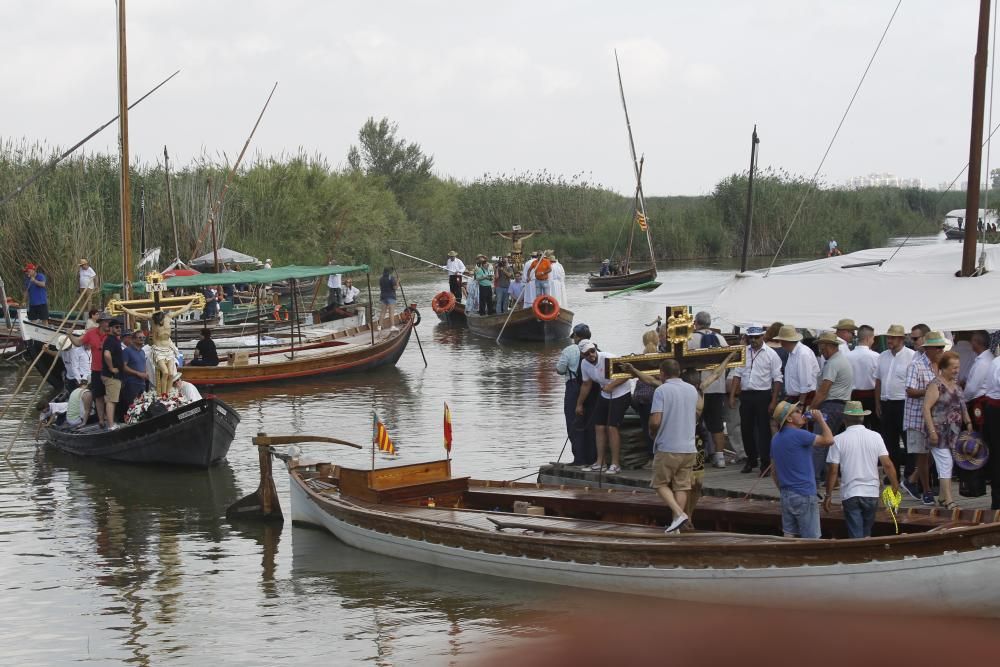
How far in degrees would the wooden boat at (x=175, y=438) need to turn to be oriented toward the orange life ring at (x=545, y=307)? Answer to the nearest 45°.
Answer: approximately 90° to its left

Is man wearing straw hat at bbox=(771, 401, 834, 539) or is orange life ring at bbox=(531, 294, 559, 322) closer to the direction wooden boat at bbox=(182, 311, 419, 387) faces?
the orange life ring

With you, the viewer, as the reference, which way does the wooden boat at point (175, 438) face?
facing the viewer and to the right of the viewer

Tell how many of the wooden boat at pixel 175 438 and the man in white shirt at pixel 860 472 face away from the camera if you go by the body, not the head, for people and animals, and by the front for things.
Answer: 1

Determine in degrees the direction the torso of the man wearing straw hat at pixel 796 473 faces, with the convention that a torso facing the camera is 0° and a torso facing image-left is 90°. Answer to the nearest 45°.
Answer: approximately 225°

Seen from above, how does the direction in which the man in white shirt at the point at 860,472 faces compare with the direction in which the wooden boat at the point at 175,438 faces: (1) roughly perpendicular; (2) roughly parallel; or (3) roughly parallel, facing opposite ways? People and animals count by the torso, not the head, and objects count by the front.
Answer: roughly perpendicular

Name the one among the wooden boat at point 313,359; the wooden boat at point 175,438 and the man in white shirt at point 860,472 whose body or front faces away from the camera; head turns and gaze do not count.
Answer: the man in white shirt

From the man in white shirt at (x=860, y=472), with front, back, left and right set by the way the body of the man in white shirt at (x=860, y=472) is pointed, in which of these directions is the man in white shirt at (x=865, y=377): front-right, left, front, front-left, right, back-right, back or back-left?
front

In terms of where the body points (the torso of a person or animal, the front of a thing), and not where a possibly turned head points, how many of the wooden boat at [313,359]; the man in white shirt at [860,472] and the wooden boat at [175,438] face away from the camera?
1

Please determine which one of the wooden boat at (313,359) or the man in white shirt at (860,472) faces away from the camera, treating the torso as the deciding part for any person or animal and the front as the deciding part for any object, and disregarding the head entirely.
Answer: the man in white shirt

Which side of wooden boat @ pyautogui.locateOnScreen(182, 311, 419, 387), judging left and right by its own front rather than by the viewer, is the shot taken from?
right

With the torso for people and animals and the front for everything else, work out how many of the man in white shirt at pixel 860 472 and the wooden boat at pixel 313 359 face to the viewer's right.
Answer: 1

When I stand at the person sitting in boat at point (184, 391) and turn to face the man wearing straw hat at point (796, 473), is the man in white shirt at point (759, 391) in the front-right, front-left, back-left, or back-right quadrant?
front-left

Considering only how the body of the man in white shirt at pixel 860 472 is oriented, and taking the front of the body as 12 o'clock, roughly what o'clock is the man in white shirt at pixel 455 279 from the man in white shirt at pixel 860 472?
the man in white shirt at pixel 455 279 is roughly at 11 o'clock from the man in white shirt at pixel 860 472.

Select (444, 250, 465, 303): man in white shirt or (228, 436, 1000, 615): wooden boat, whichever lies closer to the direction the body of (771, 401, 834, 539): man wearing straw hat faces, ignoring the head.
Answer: the man in white shirt

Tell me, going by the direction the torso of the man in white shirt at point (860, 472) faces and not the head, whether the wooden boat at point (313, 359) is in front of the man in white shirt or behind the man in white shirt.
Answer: in front

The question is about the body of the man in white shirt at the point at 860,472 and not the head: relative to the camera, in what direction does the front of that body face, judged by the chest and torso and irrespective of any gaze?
away from the camera

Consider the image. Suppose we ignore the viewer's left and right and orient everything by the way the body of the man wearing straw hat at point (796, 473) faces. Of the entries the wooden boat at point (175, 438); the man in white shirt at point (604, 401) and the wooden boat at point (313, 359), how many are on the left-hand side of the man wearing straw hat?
3

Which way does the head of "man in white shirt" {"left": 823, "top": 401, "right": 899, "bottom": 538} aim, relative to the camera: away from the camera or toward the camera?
away from the camera
